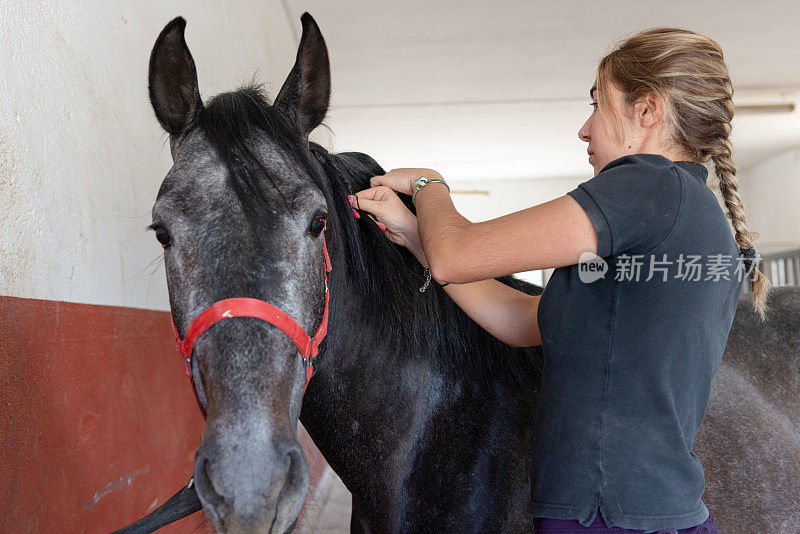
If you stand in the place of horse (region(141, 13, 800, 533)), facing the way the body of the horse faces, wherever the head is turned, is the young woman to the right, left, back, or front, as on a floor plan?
left

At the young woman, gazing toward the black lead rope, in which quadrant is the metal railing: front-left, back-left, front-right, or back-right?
back-right

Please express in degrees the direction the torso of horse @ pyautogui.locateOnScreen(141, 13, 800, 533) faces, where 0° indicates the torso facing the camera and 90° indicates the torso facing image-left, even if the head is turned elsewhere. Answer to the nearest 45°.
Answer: approximately 45°

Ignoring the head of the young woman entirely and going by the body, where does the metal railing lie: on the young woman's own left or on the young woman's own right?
on the young woman's own right

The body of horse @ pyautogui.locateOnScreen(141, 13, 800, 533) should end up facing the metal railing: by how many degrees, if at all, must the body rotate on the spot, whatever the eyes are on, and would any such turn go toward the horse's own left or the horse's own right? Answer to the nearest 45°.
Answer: approximately 180°

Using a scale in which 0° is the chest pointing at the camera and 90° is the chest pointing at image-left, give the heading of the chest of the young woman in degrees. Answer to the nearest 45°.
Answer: approximately 135°

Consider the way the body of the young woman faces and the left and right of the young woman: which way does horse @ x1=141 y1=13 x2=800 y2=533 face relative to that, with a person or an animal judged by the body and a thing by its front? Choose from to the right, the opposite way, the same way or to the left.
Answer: to the left
